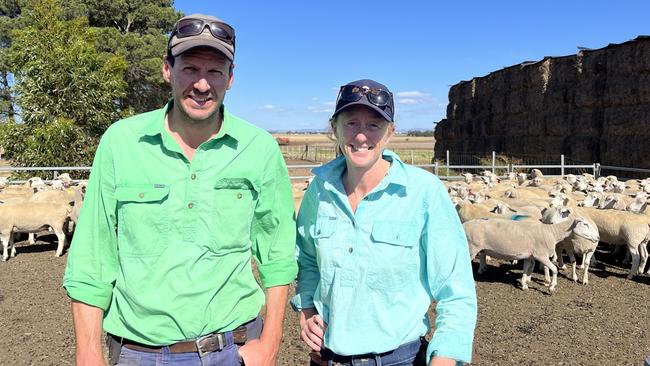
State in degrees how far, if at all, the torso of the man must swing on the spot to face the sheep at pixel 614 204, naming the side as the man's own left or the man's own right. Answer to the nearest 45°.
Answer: approximately 135° to the man's own left

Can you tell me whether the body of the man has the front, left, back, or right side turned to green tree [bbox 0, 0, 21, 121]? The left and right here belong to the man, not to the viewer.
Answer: back

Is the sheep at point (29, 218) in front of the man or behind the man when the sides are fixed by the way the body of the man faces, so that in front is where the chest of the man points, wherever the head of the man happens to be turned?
behind

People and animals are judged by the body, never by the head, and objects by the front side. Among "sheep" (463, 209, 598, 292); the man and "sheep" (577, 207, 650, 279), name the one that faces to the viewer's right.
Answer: "sheep" (463, 209, 598, 292)

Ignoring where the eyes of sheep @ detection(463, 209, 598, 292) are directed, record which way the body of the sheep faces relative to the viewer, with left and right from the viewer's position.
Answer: facing to the right of the viewer

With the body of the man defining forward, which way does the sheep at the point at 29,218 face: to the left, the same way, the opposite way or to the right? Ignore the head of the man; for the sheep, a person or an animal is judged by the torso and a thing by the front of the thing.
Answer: to the right

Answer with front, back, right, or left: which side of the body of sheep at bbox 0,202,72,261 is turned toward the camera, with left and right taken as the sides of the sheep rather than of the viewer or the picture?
left

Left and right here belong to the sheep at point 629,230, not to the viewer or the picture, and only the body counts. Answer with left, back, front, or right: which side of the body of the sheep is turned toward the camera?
left

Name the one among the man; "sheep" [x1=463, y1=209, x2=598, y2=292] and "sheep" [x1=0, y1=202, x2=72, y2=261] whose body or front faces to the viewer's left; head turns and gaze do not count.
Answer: "sheep" [x1=0, y1=202, x2=72, y2=261]
